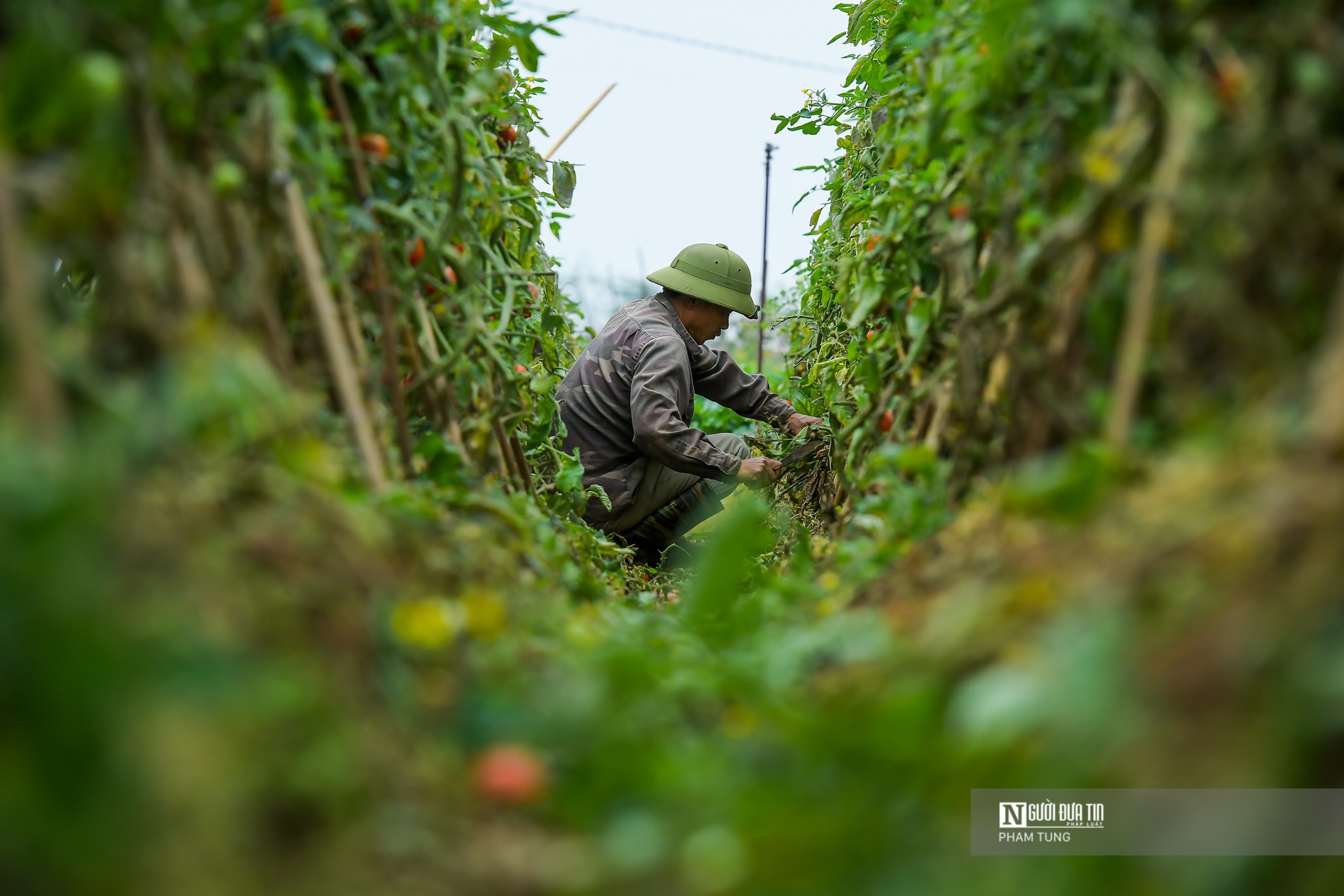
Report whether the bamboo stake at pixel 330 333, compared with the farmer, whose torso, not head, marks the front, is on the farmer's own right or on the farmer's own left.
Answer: on the farmer's own right

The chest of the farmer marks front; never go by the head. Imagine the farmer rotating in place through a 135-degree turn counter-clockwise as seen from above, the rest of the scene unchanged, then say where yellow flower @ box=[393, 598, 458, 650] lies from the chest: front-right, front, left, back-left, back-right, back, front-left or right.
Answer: back-left

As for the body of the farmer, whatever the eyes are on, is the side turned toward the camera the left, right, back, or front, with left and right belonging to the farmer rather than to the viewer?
right

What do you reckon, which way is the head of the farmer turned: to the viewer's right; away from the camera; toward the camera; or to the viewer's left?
to the viewer's right

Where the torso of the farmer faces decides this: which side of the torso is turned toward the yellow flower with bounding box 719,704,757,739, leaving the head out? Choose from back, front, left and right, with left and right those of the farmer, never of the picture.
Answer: right

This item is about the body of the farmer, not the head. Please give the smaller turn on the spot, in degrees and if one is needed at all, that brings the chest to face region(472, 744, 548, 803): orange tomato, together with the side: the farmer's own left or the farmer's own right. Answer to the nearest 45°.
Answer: approximately 90° to the farmer's own right
